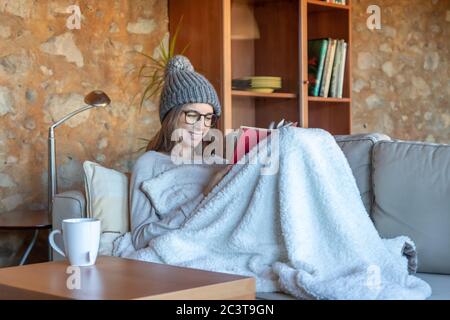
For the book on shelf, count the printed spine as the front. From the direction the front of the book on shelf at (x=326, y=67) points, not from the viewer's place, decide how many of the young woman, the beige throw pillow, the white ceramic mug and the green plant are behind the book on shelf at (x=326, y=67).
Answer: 0

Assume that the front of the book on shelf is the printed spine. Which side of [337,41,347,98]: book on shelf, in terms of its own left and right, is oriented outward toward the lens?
front

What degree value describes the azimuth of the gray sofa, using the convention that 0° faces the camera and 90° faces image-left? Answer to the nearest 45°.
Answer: approximately 0°

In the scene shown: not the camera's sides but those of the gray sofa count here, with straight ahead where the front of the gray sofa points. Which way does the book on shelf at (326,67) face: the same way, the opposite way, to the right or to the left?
the same way

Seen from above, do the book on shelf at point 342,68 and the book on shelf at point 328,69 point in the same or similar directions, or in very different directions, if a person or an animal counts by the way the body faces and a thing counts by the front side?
same or similar directions

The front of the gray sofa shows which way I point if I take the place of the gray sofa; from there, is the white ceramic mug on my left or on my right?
on my right

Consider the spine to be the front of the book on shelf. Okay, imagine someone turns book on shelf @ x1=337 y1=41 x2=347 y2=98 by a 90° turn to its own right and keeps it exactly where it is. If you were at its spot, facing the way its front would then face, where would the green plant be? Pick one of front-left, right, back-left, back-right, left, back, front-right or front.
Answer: front-left

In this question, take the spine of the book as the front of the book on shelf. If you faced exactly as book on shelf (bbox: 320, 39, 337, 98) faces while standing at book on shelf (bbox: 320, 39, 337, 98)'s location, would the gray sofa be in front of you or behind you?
in front

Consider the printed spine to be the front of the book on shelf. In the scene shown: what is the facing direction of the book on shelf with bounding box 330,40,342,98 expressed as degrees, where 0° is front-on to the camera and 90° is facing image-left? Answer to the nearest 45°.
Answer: approximately 0°

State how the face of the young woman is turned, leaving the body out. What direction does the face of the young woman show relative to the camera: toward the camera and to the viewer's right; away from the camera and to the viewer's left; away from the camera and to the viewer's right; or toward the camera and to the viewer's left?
toward the camera and to the viewer's right

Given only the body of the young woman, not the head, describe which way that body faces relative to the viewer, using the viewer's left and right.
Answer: facing the viewer and to the right of the viewer

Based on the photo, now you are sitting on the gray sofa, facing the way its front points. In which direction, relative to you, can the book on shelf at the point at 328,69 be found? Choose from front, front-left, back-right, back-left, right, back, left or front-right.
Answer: back

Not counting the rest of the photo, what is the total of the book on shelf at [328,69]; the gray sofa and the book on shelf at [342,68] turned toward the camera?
3

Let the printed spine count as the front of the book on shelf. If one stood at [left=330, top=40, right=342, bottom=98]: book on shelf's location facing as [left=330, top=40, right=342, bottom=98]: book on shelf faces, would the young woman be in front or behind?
in front

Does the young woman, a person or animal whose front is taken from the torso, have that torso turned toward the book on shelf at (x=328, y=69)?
no

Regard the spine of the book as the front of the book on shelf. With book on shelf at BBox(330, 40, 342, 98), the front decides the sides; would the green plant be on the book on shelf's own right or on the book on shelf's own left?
on the book on shelf's own right

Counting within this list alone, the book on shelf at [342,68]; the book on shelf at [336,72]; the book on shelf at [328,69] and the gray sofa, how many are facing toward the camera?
4

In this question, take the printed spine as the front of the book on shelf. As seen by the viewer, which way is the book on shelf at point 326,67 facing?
toward the camera

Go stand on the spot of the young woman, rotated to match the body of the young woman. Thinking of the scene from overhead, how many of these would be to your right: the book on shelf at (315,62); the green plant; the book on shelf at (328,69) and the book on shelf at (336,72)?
0

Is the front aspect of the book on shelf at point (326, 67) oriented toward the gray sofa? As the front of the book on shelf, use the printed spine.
yes
